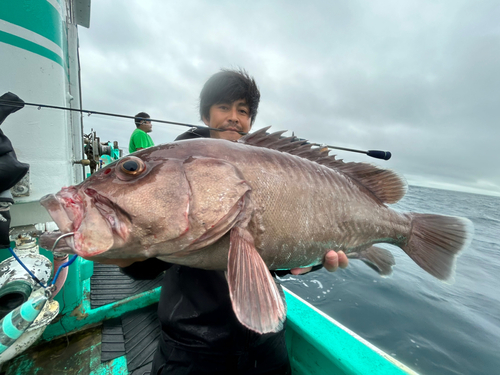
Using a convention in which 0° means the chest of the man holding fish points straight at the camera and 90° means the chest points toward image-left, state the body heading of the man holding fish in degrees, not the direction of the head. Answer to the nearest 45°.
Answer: approximately 0°

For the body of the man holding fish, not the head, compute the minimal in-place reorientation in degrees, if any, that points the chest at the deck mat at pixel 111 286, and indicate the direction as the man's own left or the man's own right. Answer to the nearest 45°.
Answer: approximately 135° to the man's own right

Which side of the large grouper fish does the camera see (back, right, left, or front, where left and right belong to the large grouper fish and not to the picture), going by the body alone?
left

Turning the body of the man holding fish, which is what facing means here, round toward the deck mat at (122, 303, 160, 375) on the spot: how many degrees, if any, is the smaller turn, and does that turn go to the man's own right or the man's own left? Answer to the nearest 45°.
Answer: approximately 135° to the man's own right

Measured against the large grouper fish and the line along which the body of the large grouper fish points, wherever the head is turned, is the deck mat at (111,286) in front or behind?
in front
